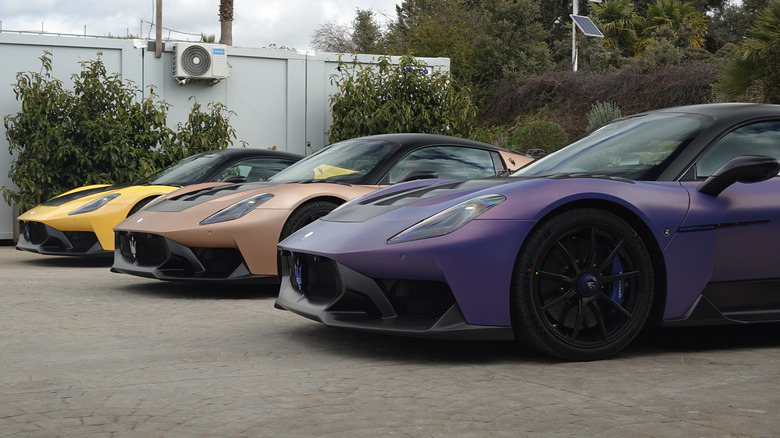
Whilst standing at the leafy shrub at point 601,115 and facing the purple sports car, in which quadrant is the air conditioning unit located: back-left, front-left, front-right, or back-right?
front-right

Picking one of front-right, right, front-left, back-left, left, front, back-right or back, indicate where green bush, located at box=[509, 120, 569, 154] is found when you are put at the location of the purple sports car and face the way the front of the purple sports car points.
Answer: back-right

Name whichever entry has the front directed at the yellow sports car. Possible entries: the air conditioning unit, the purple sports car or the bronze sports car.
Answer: the air conditioning unit

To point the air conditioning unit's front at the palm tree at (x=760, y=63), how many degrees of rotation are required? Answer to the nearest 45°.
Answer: approximately 90° to its left

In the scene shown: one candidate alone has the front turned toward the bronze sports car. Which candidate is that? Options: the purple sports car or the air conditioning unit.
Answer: the air conditioning unit

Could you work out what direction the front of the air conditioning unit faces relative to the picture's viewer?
facing the viewer

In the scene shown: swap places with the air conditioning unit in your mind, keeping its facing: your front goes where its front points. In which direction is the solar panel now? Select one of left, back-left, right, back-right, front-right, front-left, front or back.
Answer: back-left

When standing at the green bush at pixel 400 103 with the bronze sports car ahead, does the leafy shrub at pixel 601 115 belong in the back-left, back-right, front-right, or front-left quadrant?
back-left

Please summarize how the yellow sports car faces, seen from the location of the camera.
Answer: facing the viewer and to the left of the viewer

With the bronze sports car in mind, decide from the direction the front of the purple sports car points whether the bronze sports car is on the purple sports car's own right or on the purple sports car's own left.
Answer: on the purple sports car's own right

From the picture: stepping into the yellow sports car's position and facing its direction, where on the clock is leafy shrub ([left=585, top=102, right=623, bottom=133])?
The leafy shrub is roughly at 6 o'clock from the yellow sports car.

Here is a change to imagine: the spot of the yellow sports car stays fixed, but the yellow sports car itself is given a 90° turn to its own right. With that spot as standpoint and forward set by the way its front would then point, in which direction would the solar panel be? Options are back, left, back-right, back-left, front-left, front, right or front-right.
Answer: right

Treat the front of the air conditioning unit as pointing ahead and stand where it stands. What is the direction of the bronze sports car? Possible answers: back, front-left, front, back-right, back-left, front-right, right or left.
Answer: front

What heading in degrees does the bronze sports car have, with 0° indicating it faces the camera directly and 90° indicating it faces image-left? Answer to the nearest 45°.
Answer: approximately 45°

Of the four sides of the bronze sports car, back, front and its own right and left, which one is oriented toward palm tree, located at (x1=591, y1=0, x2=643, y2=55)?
back

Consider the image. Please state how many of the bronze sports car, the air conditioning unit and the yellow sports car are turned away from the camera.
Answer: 0
